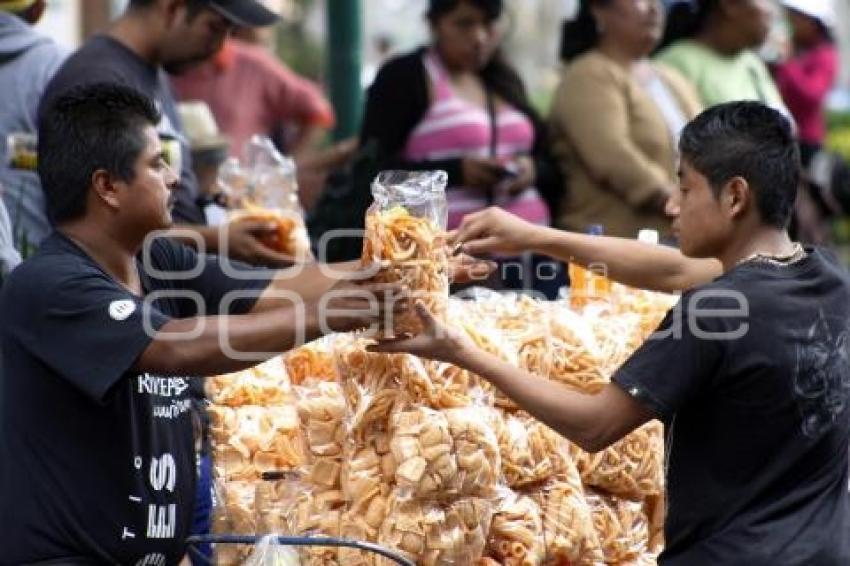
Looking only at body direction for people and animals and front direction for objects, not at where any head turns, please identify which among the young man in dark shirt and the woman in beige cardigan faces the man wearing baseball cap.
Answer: the young man in dark shirt

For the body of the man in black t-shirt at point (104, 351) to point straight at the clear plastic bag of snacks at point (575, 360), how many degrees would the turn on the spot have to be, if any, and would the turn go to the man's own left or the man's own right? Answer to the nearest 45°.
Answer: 0° — they already face it

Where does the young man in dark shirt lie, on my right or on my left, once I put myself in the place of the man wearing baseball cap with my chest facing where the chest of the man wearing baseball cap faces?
on my right

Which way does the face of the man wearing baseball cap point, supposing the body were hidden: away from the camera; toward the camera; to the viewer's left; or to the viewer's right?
to the viewer's right

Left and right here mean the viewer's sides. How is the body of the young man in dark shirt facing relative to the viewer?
facing away from the viewer and to the left of the viewer

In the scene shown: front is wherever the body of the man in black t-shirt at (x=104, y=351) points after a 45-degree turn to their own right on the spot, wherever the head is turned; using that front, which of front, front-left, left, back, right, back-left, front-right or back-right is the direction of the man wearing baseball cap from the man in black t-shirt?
back-left

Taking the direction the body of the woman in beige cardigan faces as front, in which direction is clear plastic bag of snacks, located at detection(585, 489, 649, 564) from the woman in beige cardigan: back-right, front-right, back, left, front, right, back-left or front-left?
front-right

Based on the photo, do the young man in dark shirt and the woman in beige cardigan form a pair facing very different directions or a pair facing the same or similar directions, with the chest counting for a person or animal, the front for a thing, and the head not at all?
very different directions

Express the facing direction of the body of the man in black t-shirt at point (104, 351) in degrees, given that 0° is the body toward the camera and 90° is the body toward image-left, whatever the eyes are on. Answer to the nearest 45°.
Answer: approximately 270°

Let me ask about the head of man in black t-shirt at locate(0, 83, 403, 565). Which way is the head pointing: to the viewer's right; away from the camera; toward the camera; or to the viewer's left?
to the viewer's right

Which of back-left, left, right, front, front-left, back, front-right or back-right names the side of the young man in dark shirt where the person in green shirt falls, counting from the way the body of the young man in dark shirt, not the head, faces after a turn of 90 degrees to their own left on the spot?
back-right

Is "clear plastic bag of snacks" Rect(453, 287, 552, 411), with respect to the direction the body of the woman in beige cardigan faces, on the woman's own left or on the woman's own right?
on the woman's own right

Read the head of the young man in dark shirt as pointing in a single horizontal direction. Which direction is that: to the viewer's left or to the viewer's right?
to the viewer's left

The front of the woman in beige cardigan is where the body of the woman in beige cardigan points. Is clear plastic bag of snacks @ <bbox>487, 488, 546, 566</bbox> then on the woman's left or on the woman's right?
on the woman's right

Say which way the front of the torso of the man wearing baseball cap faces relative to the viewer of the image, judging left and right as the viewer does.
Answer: facing to the right of the viewer

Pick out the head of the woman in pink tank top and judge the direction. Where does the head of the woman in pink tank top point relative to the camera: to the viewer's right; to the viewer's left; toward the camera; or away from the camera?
toward the camera
